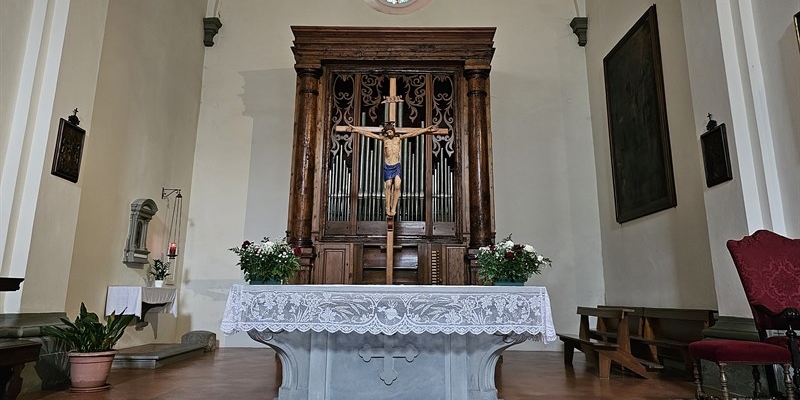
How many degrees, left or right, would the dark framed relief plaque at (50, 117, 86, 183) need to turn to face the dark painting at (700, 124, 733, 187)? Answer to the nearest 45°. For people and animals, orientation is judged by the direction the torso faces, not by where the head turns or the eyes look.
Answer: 0° — it already faces it

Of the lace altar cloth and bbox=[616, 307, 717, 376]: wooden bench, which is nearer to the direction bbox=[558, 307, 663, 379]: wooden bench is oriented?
the lace altar cloth

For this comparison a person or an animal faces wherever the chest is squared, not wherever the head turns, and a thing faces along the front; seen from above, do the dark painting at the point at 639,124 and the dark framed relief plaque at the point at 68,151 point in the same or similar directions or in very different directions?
very different directions

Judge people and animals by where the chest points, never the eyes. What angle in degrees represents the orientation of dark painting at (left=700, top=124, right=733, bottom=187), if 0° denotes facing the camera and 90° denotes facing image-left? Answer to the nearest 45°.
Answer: approximately 45°

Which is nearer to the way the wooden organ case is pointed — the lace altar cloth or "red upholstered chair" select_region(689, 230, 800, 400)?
the lace altar cloth

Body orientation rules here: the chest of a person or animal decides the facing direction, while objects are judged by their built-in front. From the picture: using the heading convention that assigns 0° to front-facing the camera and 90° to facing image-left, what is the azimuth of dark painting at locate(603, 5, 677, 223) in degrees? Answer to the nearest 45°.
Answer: approximately 45°
